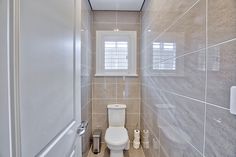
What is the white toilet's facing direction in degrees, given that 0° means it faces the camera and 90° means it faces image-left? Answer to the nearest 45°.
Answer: approximately 0°
